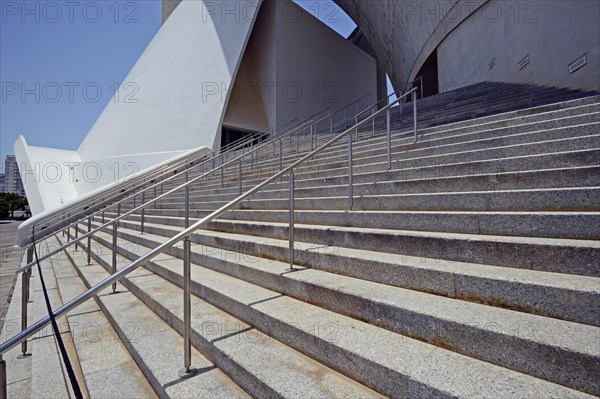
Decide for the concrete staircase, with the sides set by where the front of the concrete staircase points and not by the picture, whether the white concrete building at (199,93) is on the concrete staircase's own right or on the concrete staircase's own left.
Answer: on the concrete staircase's own right

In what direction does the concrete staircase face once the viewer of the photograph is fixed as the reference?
facing the viewer and to the left of the viewer

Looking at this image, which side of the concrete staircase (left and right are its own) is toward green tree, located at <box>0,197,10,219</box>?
right
